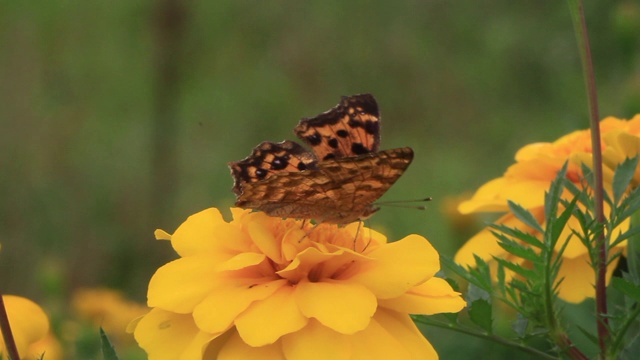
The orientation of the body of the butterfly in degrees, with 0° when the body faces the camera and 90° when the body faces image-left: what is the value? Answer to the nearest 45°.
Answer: approximately 270°

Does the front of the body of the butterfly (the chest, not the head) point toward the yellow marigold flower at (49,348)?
no

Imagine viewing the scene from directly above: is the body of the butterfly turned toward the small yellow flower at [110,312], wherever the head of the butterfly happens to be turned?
no
